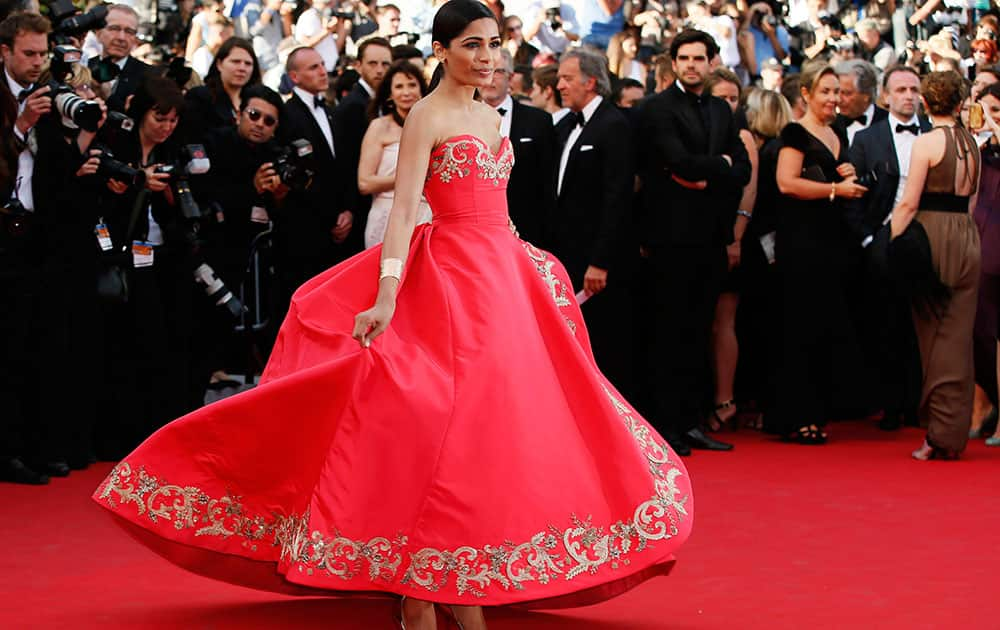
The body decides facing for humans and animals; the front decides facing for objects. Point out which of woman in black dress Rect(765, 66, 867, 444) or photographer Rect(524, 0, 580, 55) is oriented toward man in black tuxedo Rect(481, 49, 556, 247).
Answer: the photographer

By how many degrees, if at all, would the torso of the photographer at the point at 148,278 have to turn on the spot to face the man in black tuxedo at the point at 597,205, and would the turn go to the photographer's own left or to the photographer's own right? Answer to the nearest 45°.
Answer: approximately 90° to the photographer's own left

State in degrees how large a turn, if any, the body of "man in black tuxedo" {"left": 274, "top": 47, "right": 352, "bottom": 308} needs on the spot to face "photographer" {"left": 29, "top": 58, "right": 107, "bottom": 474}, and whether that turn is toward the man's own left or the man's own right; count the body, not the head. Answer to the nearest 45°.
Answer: approximately 90° to the man's own right

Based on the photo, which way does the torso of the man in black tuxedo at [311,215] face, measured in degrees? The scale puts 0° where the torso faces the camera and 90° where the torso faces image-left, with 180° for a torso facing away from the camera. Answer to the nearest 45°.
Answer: approximately 315°

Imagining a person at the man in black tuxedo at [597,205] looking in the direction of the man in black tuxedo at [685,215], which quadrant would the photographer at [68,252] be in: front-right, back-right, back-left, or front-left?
back-right

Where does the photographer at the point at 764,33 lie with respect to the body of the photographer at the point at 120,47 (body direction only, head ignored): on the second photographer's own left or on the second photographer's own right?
on the second photographer's own left

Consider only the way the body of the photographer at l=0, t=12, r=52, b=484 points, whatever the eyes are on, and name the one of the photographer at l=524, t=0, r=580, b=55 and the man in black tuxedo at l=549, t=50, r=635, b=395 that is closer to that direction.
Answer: the man in black tuxedo

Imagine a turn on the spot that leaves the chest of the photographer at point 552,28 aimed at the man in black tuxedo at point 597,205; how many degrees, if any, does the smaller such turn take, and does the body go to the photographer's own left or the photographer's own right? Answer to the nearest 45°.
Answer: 0° — they already face them
